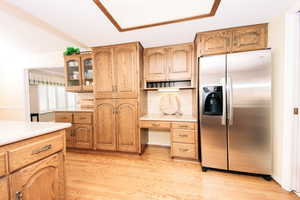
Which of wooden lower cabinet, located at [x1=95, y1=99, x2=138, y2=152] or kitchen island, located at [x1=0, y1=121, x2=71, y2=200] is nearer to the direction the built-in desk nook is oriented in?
the kitchen island

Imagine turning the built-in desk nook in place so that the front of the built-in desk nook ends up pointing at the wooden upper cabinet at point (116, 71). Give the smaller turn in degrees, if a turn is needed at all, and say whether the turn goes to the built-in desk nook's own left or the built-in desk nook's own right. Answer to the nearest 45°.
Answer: approximately 90° to the built-in desk nook's own right

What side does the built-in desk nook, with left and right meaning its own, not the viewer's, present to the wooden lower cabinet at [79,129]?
right

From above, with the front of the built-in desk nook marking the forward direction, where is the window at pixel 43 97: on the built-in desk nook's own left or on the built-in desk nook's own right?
on the built-in desk nook's own right

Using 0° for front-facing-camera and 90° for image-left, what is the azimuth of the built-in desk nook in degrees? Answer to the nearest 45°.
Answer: approximately 0°

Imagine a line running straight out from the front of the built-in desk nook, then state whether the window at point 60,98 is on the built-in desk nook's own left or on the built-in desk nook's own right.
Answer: on the built-in desk nook's own right

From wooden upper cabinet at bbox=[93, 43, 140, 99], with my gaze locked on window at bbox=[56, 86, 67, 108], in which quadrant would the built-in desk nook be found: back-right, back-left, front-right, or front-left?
back-right

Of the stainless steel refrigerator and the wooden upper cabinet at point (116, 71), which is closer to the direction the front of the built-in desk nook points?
the stainless steel refrigerator

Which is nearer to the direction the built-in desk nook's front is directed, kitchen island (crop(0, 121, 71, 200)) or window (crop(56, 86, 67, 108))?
the kitchen island
